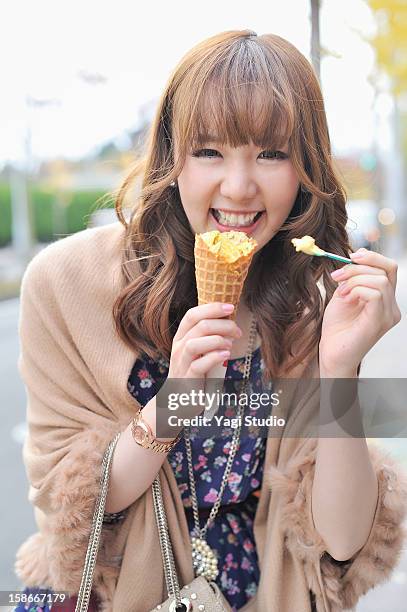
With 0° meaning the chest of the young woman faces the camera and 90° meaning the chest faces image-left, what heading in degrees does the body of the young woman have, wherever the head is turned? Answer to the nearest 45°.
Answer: approximately 0°

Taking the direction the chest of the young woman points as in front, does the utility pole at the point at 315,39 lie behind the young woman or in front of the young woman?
behind

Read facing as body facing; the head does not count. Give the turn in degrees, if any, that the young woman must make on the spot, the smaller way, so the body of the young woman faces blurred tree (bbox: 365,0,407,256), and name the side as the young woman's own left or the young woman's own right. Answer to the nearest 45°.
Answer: approximately 180°
